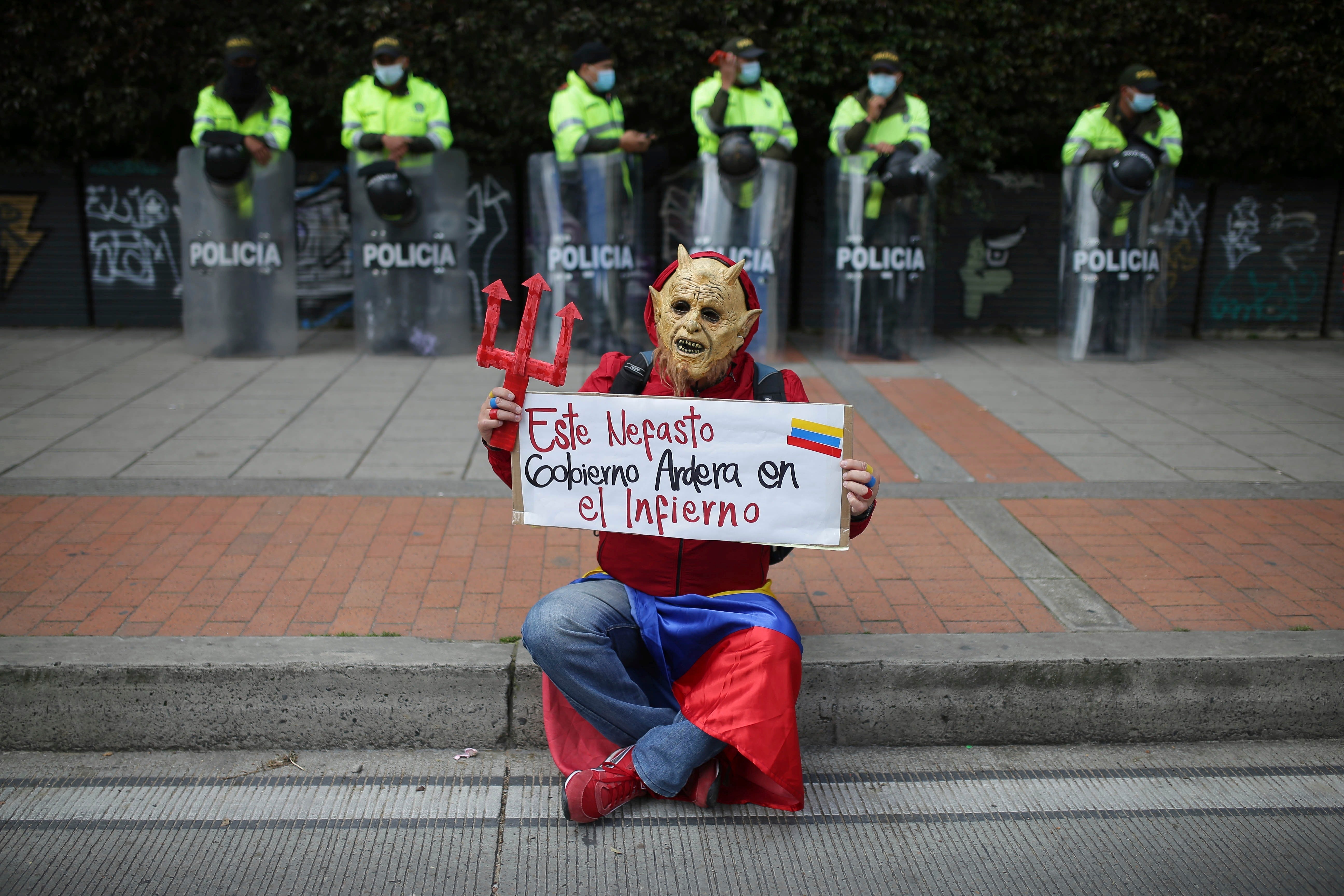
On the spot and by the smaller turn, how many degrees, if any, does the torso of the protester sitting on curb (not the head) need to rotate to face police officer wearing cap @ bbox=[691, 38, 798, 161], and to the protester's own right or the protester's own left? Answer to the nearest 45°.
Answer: approximately 180°

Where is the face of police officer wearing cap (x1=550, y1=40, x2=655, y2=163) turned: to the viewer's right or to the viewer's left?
to the viewer's right

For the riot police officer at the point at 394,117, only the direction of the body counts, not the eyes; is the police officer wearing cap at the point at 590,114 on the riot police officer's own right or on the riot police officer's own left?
on the riot police officer's own left

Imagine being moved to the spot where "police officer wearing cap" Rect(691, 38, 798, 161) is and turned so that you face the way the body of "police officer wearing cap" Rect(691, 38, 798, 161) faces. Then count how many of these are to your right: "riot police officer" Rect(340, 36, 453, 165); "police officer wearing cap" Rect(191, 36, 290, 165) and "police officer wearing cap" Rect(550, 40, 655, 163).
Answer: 3

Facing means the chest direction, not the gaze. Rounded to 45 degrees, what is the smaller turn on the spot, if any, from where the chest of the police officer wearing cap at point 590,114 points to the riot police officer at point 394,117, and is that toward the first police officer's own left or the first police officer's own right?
approximately 135° to the first police officer's own right

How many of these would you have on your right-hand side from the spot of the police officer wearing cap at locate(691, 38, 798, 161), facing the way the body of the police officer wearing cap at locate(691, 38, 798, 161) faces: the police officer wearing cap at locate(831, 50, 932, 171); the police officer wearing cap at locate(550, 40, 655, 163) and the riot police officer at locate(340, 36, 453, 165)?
2
